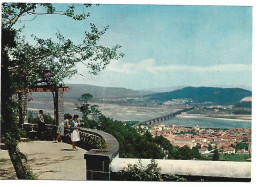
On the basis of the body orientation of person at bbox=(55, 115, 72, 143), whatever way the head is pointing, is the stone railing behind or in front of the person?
in front
